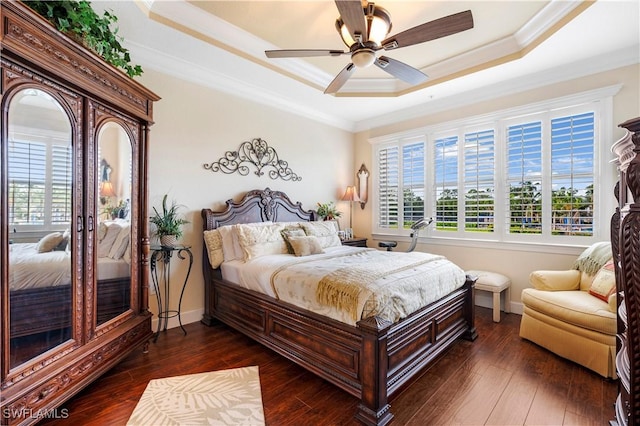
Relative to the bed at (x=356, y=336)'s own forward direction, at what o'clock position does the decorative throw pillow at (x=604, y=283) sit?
The decorative throw pillow is roughly at 10 o'clock from the bed.

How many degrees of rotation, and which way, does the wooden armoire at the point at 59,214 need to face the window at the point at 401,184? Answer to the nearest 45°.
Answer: approximately 45° to its left

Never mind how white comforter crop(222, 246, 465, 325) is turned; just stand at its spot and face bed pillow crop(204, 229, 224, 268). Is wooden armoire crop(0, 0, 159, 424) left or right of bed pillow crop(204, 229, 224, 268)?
left

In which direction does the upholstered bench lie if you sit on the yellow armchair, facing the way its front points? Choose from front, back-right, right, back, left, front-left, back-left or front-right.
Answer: right

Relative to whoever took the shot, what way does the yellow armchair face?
facing the viewer and to the left of the viewer

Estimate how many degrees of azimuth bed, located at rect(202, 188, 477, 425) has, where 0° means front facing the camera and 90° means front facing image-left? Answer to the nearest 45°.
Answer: approximately 315°

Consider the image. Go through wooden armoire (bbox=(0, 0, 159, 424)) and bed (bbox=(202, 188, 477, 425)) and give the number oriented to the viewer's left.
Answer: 0

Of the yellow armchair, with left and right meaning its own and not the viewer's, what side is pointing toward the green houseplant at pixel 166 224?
front

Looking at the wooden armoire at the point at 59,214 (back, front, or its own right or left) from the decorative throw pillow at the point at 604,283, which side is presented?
front

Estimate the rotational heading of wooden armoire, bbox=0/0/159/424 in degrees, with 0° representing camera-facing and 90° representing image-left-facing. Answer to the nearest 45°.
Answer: approximately 315°

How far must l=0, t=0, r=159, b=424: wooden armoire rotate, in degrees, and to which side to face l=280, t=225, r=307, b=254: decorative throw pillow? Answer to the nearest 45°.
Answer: approximately 45° to its left

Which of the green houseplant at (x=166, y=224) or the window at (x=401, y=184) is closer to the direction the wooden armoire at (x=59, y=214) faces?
the window

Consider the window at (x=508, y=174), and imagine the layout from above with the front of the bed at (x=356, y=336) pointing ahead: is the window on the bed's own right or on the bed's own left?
on the bed's own left

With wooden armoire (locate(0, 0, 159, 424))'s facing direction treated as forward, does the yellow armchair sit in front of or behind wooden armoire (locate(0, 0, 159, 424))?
in front

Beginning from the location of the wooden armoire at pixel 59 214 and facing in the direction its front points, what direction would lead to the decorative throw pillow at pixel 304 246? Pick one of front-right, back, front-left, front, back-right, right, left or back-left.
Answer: front-left
